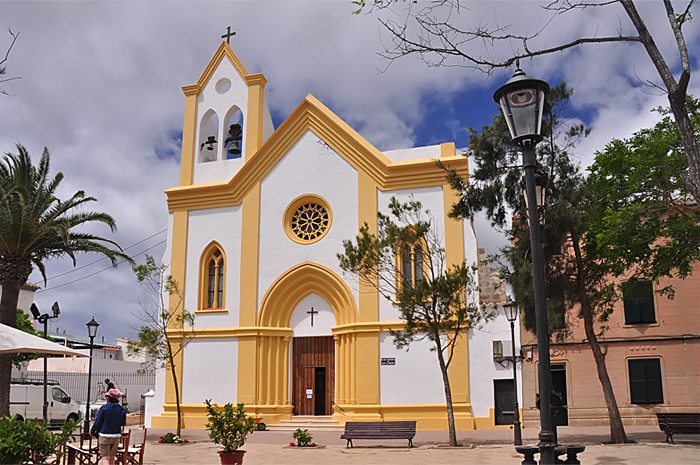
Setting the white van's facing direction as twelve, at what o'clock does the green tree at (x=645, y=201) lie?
The green tree is roughly at 2 o'clock from the white van.

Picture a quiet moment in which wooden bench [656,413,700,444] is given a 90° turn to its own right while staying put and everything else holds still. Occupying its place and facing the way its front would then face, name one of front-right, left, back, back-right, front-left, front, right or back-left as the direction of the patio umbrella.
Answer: front-left

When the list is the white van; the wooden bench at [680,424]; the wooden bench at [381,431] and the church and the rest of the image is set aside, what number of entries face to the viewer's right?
1

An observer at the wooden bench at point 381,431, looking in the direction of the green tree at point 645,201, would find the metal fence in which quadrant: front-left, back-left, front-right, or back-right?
back-left

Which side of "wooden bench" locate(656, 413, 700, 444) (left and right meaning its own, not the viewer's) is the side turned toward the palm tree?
right

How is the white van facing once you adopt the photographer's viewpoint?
facing to the right of the viewer

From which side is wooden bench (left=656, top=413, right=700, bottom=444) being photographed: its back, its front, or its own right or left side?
front

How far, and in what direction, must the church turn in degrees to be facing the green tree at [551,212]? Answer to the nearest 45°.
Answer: approximately 45° to its left

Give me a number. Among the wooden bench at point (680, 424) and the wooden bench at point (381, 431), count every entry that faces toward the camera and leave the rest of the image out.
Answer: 2

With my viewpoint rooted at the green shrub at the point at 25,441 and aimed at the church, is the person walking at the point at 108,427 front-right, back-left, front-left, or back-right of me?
front-right

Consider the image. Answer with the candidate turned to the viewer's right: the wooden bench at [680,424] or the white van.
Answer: the white van

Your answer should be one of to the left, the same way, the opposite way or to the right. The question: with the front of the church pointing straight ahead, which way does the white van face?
to the left

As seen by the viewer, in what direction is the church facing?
toward the camera
